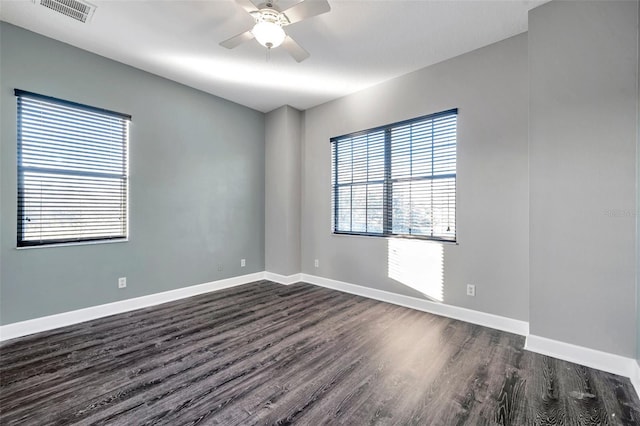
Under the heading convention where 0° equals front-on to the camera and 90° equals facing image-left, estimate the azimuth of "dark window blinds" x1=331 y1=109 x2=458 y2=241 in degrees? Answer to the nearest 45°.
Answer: approximately 45°

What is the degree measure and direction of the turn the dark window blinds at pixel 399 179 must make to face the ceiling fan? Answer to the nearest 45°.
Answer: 0° — it already faces it

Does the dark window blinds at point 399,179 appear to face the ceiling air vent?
yes

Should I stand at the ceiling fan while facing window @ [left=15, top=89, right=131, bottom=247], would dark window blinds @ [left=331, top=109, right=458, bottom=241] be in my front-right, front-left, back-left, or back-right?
back-right
